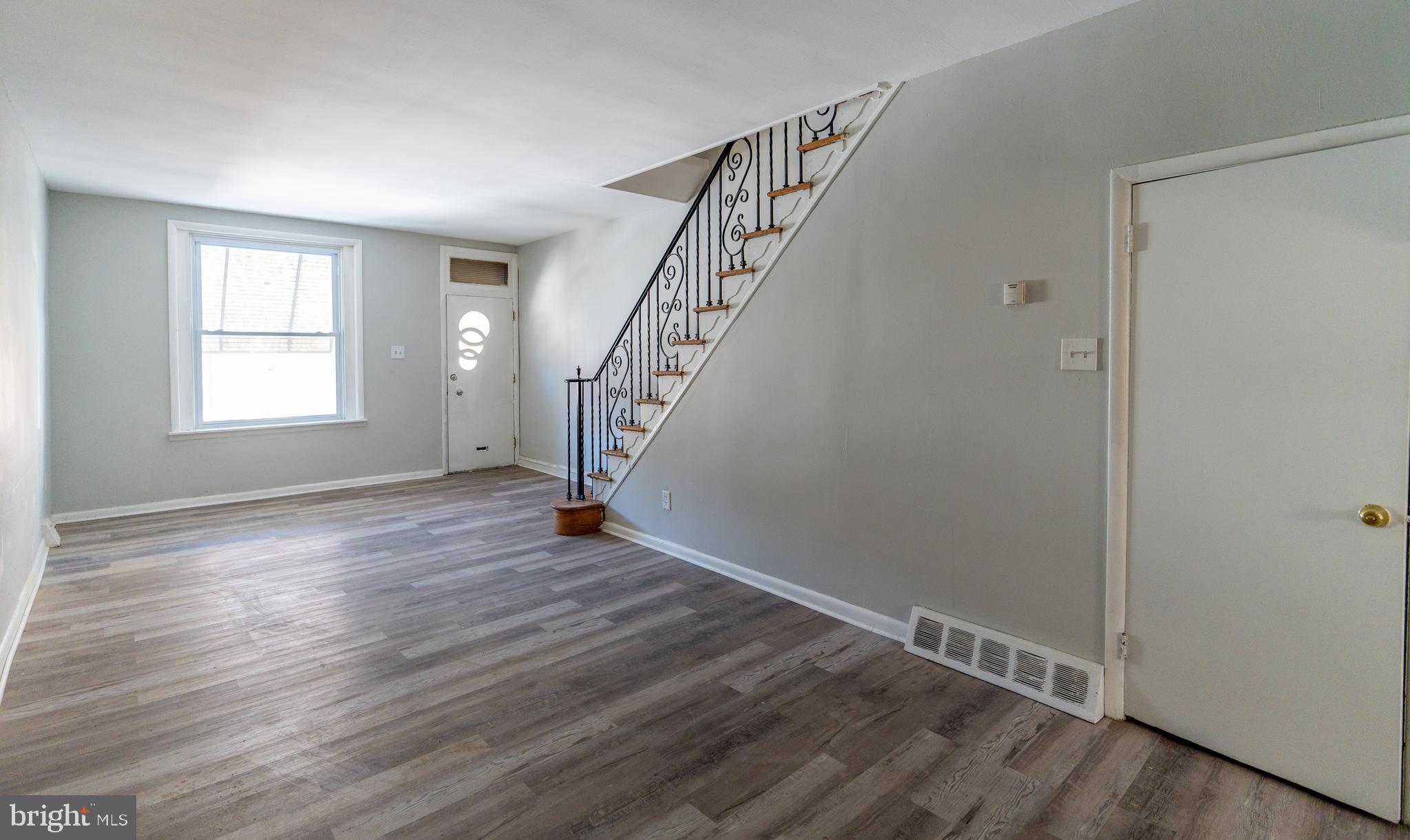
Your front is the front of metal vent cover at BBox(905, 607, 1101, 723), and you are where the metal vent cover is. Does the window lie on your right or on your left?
on your right

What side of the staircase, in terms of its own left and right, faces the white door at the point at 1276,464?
back

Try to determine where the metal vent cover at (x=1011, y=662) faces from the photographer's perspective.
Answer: facing the viewer and to the left of the viewer

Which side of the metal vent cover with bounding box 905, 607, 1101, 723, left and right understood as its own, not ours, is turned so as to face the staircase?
right

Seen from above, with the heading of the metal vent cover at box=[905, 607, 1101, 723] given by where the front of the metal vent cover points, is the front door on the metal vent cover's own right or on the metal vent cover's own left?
on the metal vent cover's own right

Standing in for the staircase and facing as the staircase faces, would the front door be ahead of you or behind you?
ahead

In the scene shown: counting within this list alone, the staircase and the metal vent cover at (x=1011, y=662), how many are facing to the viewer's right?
0

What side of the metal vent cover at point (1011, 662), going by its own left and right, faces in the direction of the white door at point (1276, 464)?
left

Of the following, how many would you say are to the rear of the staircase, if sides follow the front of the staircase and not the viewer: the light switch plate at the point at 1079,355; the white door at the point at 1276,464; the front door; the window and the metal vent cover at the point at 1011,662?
3

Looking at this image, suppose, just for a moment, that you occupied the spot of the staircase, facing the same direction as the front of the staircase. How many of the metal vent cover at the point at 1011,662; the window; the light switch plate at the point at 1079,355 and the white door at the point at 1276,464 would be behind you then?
3

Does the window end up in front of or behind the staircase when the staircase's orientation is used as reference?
in front

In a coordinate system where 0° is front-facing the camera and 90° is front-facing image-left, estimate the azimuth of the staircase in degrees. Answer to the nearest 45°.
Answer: approximately 135°

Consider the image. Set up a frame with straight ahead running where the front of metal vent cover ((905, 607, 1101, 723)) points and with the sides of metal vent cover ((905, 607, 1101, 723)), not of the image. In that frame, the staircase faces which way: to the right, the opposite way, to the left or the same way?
to the right
